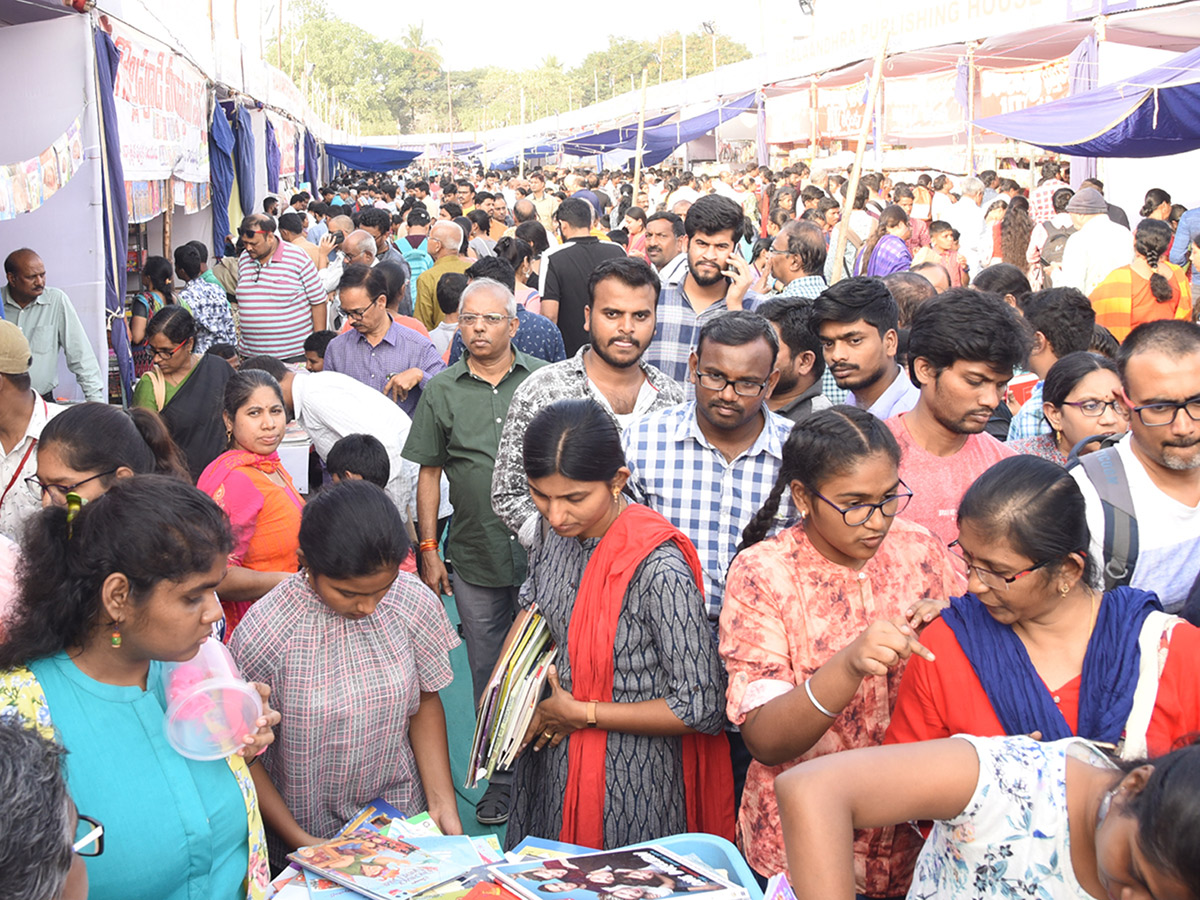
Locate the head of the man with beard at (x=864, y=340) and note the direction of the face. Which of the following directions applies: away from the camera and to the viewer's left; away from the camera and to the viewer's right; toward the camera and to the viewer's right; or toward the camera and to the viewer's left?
toward the camera and to the viewer's left

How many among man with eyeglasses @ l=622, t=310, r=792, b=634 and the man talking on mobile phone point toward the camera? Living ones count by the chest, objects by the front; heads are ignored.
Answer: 2

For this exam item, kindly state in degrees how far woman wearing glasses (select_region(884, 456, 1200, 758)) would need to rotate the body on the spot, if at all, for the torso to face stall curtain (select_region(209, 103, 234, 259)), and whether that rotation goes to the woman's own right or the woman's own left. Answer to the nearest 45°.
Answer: approximately 90° to the woman's own right

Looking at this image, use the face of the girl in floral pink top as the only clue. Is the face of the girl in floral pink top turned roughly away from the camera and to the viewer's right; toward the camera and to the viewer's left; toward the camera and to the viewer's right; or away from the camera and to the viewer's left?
toward the camera and to the viewer's right

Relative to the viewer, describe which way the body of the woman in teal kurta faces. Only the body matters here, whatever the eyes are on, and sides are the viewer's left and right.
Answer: facing the viewer and to the right of the viewer

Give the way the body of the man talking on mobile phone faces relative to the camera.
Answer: toward the camera

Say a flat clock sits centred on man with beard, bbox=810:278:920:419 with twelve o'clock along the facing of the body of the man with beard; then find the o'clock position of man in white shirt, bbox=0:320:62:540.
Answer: The man in white shirt is roughly at 1 o'clock from the man with beard.

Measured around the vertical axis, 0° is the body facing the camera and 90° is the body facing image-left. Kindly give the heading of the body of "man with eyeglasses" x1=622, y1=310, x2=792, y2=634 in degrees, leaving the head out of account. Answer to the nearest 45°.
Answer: approximately 0°

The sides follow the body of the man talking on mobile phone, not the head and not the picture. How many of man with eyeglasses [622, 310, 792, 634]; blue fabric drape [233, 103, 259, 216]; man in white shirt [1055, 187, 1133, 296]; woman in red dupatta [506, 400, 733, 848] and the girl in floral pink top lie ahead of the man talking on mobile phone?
3

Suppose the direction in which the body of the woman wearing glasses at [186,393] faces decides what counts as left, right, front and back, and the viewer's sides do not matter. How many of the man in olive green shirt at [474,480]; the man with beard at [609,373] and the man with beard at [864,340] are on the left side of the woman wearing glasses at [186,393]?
3

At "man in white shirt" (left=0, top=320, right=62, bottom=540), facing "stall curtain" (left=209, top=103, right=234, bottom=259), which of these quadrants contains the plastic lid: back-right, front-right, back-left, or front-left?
back-right

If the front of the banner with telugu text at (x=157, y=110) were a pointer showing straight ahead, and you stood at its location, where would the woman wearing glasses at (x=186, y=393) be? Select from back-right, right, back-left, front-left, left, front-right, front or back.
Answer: front-right

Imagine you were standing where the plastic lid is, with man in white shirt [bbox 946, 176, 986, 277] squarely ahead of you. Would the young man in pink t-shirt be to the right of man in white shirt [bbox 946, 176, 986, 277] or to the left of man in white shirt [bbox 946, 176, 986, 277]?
right
